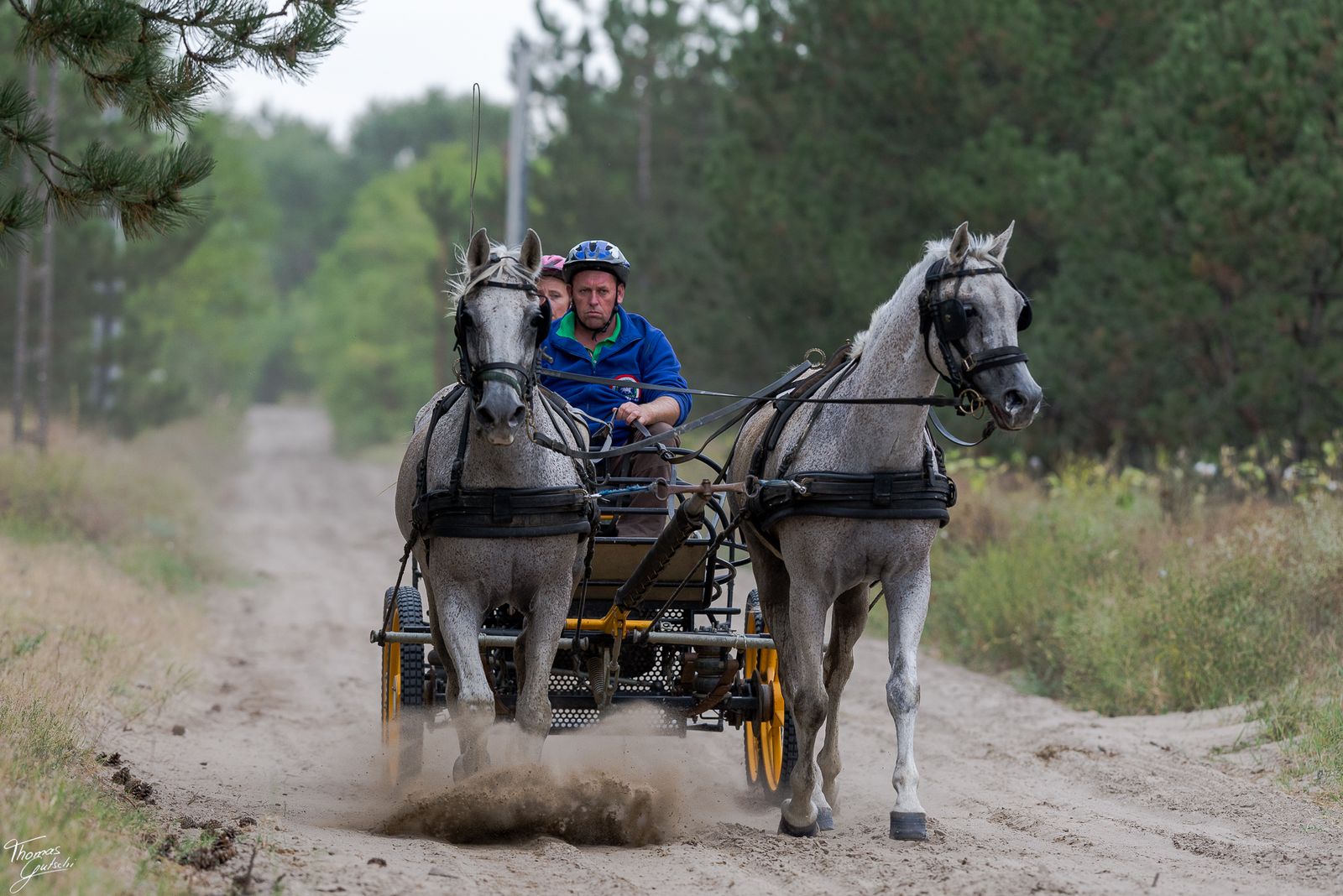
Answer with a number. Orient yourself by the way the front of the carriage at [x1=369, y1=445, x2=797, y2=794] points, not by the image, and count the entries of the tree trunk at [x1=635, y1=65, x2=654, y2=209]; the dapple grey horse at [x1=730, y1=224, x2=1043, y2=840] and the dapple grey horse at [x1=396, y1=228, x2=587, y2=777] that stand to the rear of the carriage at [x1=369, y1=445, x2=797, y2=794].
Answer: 1

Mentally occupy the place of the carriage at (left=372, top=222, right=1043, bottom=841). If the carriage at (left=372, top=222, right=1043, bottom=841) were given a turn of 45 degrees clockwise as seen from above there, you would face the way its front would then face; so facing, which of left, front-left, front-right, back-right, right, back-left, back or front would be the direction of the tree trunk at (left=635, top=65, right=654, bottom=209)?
back-right

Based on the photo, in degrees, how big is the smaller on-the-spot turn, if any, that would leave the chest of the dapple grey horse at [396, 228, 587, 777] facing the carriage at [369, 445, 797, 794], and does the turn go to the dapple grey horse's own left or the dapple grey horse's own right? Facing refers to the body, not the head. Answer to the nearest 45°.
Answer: approximately 135° to the dapple grey horse's own left

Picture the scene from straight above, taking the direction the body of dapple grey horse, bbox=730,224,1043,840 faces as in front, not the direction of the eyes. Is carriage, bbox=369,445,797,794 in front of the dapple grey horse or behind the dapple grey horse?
behind

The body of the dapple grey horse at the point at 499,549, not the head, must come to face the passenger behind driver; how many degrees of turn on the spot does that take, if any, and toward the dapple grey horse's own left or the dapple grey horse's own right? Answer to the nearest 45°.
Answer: approximately 180°

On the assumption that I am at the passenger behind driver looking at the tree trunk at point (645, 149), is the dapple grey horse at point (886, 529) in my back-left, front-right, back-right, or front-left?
back-right

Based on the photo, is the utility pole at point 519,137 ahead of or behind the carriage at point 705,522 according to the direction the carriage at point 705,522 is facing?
behind

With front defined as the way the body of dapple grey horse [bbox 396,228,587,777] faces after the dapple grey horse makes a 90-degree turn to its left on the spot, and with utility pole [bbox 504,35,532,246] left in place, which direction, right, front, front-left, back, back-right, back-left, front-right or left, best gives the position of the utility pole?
left

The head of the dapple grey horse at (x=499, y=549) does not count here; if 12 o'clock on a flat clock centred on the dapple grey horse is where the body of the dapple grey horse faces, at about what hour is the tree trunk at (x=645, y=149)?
The tree trunk is roughly at 6 o'clock from the dapple grey horse.

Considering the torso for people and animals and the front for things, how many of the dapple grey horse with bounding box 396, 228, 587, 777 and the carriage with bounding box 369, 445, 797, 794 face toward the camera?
2

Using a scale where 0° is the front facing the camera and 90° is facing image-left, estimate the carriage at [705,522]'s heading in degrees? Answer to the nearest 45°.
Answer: approximately 0°

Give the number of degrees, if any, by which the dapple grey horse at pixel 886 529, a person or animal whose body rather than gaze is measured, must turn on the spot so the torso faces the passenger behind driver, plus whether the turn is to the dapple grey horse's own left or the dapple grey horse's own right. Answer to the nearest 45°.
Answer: approximately 180°

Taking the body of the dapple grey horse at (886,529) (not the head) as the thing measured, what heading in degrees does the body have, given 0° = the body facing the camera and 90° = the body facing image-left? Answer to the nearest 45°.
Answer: approximately 315°
